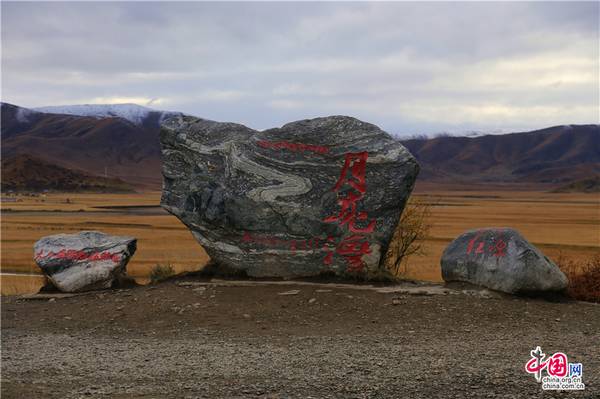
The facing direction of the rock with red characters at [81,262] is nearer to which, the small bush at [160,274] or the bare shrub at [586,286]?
the bare shrub

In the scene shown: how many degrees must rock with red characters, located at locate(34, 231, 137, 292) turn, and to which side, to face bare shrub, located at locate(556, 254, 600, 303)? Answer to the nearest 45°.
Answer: approximately 45° to its left

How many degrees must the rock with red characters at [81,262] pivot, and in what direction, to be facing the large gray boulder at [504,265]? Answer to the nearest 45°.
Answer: approximately 45° to its left

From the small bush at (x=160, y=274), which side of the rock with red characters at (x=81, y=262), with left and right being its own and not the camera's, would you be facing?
left

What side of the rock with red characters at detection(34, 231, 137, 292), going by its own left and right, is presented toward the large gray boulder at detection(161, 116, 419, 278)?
left

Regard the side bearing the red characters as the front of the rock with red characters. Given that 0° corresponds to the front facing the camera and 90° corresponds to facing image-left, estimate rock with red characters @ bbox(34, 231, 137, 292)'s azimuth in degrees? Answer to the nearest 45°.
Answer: approximately 0°
